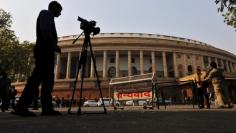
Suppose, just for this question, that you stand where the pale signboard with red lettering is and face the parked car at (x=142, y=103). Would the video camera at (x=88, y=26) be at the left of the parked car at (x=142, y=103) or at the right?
right

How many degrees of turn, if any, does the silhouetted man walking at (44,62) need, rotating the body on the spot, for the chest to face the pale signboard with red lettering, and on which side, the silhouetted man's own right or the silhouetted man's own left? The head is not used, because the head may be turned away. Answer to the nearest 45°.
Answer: approximately 45° to the silhouetted man's own left

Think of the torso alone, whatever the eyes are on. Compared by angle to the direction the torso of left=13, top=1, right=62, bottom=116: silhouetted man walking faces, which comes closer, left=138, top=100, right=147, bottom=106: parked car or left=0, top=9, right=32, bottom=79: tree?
the parked car

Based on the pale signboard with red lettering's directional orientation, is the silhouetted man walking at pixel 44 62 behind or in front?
in front

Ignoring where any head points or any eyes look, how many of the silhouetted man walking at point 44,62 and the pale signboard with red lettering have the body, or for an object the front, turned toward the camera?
1

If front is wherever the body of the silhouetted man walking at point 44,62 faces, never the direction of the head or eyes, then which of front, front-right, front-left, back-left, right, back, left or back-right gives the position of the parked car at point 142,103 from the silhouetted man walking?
front-left

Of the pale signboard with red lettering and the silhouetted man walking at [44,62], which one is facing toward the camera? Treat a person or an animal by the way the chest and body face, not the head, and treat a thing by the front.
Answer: the pale signboard with red lettering

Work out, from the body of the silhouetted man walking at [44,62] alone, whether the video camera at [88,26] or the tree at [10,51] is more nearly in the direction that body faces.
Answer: the video camera

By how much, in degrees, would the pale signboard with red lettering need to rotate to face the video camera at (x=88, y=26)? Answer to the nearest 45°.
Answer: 0° — it already faces it

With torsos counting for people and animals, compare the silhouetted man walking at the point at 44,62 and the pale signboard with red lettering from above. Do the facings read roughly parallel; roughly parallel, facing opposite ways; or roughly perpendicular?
roughly perpendicular

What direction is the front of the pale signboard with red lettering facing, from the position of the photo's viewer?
facing the viewer

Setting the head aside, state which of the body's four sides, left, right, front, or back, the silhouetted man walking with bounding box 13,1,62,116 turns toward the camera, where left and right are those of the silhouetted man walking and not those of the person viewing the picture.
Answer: right

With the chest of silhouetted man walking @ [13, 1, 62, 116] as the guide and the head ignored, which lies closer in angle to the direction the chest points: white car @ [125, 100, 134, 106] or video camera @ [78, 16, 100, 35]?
the video camera

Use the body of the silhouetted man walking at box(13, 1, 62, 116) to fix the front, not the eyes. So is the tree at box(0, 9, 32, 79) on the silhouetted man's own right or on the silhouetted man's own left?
on the silhouetted man's own left
